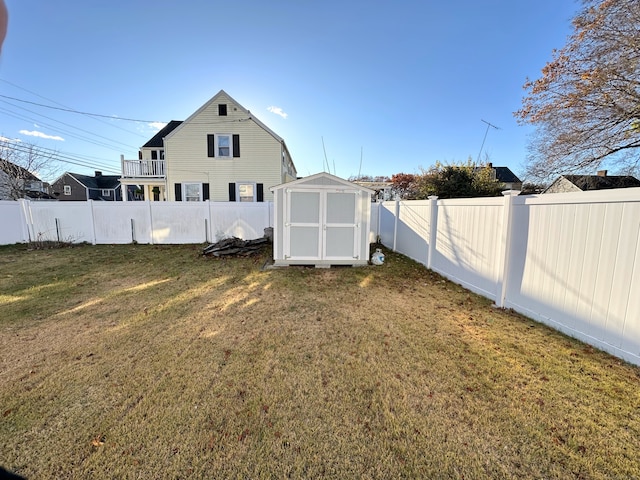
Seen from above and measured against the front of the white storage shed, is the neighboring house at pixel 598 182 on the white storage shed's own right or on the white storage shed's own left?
on the white storage shed's own left

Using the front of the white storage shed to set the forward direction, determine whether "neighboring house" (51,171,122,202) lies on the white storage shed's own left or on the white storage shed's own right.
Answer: on the white storage shed's own right

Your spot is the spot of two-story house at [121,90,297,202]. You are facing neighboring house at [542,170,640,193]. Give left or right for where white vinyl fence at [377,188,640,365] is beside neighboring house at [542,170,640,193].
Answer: right

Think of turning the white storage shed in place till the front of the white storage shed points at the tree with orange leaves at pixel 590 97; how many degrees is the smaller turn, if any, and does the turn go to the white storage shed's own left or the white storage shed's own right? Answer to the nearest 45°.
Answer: approximately 90° to the white storage shed's own left

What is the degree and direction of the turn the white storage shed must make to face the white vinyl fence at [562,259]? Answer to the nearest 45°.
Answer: approximately 45° to its left

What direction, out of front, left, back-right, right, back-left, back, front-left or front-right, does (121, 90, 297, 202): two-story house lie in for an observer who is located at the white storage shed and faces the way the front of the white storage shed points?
back-right

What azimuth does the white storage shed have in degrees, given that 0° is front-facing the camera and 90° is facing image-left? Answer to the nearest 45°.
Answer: approximately 0°

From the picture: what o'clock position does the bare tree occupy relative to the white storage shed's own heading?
The bare tree is roughly at 4 o'clock from the white storage shed.

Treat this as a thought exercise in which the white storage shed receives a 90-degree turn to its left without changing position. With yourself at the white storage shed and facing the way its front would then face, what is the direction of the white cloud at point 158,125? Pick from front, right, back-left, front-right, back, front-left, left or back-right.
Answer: back-left
